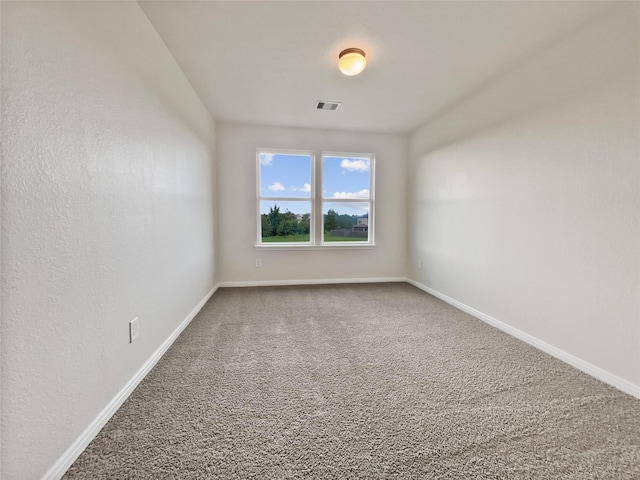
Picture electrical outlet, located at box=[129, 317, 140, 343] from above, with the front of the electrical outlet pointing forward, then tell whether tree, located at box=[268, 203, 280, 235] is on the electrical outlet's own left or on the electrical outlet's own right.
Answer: on the electrical outlet's own left

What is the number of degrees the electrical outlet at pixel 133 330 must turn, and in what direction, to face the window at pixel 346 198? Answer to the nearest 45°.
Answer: approximately 90° to its left

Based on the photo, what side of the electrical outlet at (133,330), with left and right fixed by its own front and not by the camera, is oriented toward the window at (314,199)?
left

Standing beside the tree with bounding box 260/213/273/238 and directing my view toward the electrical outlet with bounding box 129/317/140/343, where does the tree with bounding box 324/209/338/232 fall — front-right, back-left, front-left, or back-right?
back-left

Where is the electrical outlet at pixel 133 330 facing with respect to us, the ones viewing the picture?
facing the viewer and to the right of the viewer

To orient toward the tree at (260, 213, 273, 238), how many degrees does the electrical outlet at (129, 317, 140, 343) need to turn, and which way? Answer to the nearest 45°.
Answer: approximately 90° to its left

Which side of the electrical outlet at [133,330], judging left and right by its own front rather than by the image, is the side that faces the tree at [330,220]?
left
